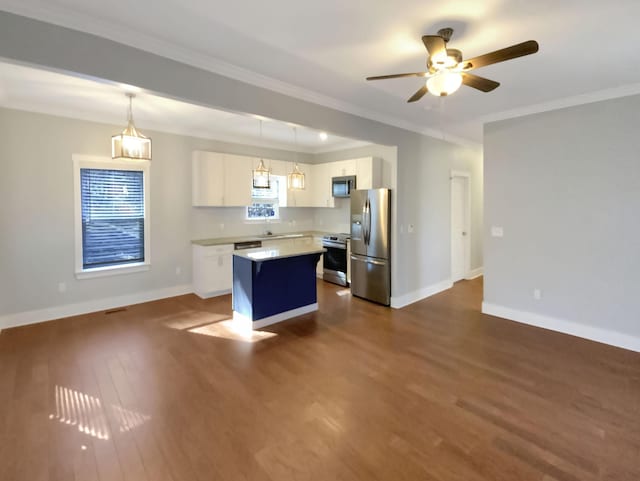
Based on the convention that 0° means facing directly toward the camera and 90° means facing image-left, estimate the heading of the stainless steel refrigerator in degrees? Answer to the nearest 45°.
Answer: approximately 45°

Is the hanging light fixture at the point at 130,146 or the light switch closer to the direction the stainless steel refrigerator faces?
the hanging light fixture

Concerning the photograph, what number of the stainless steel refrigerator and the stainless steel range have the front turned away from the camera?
0

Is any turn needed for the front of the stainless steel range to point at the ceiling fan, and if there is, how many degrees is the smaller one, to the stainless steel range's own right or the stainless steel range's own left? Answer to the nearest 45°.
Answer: approximately 45° to the stainless steel range's own left

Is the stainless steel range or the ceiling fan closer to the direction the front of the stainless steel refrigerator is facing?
the ceiling fan

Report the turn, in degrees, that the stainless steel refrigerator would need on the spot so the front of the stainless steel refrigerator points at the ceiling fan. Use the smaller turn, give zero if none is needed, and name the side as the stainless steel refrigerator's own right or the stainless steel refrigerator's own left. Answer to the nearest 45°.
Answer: approximately 45° to the stainless steel refrigerator's own left

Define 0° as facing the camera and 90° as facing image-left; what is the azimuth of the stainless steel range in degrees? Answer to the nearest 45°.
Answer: approximately 45°

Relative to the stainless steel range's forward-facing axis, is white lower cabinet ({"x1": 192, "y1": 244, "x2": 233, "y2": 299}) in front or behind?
in front
